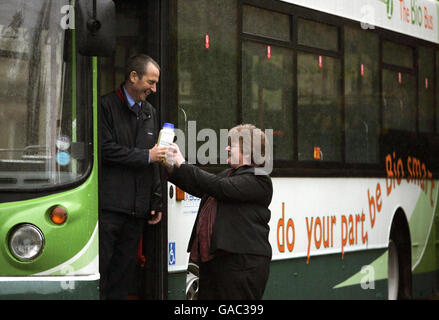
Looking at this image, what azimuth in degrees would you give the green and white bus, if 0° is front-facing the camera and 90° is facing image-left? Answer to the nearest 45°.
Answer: approximately 45°

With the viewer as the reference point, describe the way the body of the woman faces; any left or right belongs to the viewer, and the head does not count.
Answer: facing to the left of the viewer

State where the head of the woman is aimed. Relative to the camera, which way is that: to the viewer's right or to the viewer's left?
to the viewer's left

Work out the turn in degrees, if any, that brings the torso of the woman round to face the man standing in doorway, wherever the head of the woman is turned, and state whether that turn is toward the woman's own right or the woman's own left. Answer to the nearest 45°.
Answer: approximately 45° to the woman's own right

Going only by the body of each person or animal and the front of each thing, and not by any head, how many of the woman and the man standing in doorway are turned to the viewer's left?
1

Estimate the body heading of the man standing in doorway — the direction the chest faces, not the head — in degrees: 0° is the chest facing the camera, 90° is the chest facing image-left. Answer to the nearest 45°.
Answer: approximately 315°
